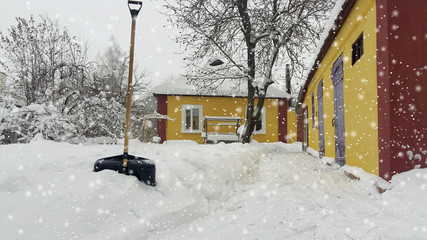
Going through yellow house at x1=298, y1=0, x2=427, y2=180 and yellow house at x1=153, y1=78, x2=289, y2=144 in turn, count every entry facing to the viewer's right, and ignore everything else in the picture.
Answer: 0

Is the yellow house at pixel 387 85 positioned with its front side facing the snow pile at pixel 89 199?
yes

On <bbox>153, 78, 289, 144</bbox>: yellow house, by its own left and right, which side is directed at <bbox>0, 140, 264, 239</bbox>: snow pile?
front

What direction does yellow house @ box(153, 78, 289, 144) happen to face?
toward the camera

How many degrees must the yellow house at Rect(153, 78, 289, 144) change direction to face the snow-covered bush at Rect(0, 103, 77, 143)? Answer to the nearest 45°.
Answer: approximately 45° to its right

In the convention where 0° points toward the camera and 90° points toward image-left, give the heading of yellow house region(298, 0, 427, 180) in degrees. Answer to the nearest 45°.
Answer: approximately 45°

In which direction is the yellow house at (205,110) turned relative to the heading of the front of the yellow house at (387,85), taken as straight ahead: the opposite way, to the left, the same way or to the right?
to the left

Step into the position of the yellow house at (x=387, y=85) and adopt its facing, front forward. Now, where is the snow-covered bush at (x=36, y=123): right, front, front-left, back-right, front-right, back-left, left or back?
front-right

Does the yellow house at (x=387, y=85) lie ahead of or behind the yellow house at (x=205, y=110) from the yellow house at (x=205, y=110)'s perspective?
ahead

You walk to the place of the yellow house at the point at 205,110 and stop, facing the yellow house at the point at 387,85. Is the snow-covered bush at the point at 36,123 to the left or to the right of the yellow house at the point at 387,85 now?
right

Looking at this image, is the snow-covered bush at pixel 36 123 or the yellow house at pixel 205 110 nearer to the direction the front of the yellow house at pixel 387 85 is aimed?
the snow-covered bush

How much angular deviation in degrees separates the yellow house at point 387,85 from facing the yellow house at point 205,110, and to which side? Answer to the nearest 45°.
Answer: approximately 90° to its right
